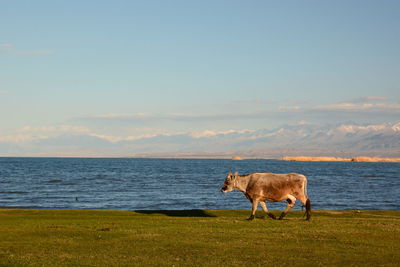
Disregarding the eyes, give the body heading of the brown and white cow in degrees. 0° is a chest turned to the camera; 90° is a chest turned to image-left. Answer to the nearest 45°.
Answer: approximately 90°
